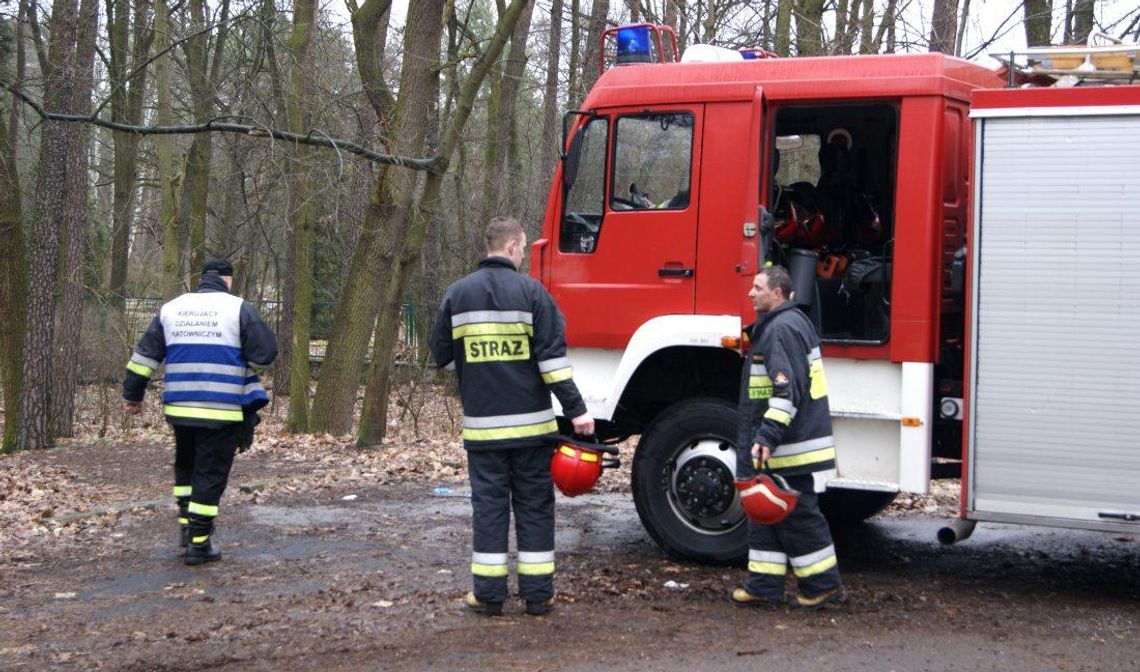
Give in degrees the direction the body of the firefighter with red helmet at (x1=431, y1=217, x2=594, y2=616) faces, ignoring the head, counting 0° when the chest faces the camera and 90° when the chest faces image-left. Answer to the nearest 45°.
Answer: approximately 180°

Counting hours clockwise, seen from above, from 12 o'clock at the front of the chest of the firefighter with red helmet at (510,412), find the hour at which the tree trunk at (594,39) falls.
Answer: The tree trunk is roughly at 12 o'clock from the firefighter with red helmet.

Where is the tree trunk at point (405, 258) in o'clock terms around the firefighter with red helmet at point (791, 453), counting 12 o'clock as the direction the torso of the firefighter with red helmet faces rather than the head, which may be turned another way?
The tree trunk is roughly at 2 o'clock from the firefighter with red helmet.

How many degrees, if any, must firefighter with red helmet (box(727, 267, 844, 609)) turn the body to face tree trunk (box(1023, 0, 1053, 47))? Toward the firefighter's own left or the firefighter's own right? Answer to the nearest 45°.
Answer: approximately 90° to the firefighter's own right

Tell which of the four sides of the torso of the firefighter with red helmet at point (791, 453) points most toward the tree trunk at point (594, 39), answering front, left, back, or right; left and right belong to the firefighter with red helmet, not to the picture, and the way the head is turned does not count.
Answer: right

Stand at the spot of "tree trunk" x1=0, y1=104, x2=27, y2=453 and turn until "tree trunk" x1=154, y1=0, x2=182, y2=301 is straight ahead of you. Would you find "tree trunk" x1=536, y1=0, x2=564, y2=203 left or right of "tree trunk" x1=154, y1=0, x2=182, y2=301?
right

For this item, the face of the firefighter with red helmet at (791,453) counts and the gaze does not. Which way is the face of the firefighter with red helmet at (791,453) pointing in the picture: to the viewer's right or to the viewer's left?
to the viewer's left

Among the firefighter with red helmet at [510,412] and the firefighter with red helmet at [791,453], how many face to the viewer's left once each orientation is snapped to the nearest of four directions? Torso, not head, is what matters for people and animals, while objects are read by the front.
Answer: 1

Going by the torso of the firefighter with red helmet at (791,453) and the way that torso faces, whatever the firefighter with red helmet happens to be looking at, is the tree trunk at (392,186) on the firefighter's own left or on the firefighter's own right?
on the firefighter's own right

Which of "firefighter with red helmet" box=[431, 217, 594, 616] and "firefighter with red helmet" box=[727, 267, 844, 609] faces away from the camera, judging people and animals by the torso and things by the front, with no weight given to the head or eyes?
"firefighter with red helmet" box=[431, 217, 594, 616]

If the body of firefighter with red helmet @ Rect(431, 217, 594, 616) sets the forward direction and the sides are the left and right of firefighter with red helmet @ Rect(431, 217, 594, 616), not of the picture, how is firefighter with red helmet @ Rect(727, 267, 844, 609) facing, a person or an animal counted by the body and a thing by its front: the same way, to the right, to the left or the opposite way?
to the left

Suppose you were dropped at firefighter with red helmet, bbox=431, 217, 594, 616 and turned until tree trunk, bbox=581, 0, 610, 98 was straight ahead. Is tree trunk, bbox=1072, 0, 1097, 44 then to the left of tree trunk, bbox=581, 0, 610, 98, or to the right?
right

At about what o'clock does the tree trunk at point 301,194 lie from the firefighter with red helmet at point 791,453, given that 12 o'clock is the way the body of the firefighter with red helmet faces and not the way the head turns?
The tree trunk is roughly at 2 o'clock from the firefighter with red helmet.

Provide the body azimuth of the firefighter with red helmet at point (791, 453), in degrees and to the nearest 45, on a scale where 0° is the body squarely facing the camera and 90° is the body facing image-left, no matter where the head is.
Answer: approximately 90°

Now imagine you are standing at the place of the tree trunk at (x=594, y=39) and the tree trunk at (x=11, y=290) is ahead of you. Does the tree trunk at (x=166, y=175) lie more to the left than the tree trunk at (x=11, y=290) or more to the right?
right
